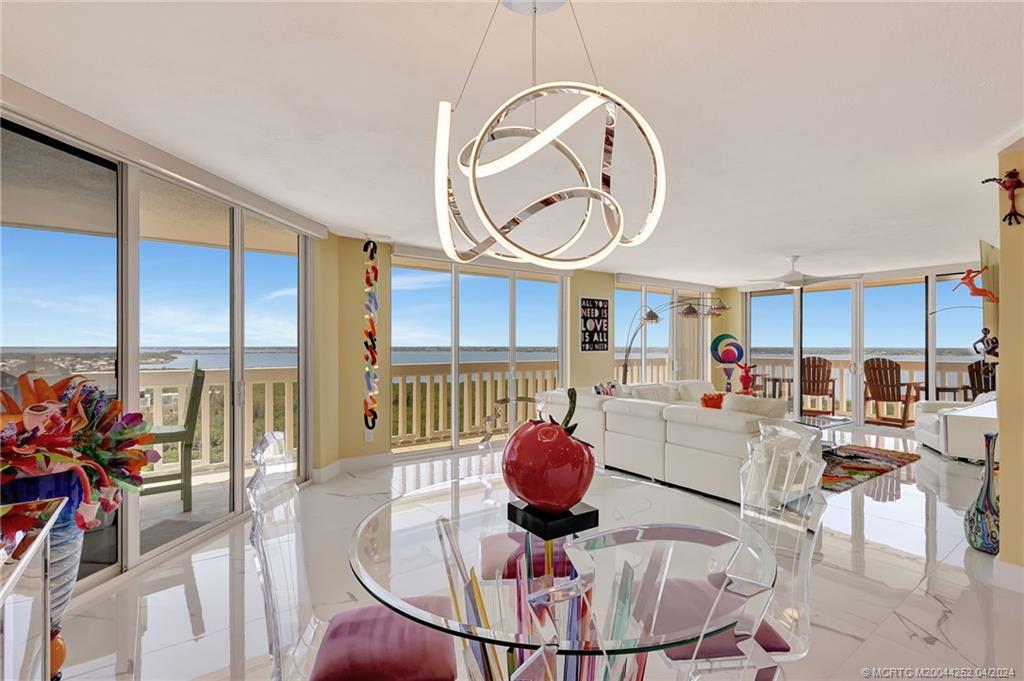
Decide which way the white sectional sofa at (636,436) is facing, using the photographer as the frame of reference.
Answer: facing away from the viewer and to the right of the viewer

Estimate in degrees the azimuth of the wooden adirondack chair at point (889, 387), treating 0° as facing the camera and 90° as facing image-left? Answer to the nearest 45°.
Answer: approximately 225°

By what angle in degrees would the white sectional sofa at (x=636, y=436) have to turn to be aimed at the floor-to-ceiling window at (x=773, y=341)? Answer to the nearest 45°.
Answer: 0° — it already faces it

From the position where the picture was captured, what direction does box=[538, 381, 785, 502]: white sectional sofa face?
facing away from the viewer and to the right of the viewer

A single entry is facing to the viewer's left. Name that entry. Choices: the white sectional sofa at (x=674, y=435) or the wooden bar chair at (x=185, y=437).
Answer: the wooden bar chair

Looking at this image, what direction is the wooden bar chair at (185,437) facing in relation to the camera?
to the viewer's left

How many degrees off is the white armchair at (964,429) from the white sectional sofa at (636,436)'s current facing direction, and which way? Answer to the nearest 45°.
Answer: approximately 45° to its right

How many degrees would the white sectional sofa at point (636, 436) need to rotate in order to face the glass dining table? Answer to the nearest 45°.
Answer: approximately 135° to its right
